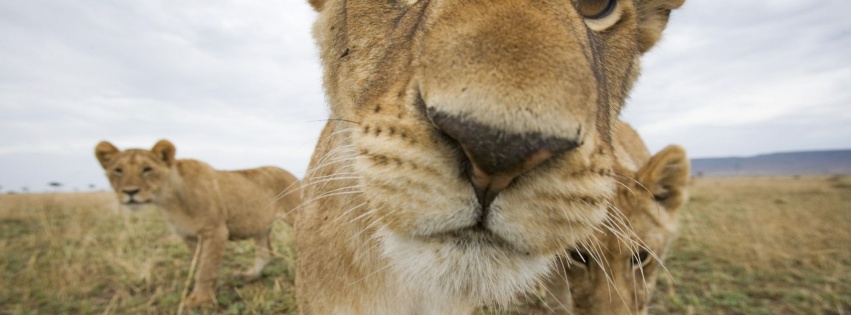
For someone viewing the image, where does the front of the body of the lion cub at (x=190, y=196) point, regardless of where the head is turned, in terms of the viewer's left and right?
facing the viewer and to the left of the viewer

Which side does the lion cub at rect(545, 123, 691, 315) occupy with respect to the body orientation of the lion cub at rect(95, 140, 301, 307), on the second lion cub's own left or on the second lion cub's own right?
on the second lion cub's own left
